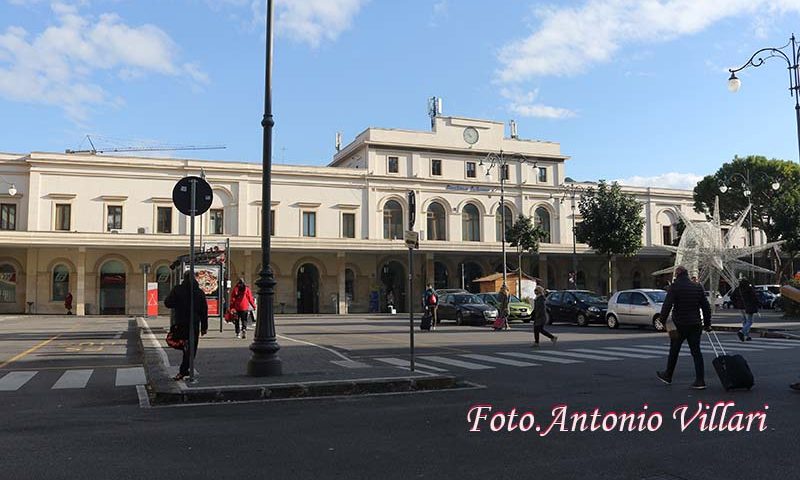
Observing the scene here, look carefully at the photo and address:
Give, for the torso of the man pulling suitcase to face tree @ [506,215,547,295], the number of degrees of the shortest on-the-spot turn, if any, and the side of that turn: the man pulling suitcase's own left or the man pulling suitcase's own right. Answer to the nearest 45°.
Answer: approximately 45° to the man pulling suitcase's own right

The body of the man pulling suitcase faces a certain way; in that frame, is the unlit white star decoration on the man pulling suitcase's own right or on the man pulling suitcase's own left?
on the man pulling suitcase's own right
